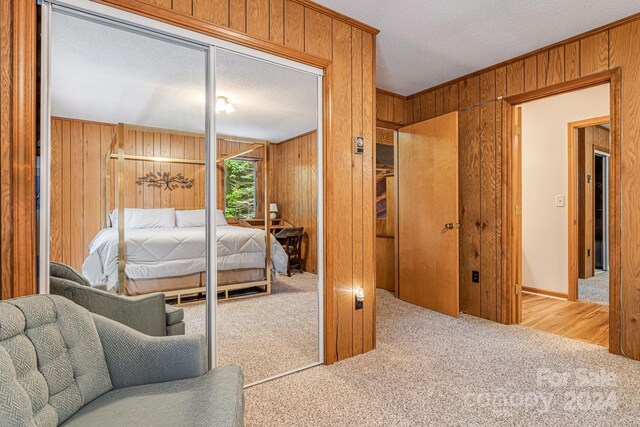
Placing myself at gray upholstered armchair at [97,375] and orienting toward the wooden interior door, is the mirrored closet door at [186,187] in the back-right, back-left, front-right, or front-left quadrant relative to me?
front-left

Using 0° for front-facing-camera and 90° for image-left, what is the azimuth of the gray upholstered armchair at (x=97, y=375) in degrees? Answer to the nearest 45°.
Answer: approximately 270°

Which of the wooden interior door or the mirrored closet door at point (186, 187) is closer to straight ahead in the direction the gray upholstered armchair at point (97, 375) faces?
the wooden interior door

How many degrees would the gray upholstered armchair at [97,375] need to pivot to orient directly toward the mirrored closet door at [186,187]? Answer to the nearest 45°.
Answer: approximately 45° to its left

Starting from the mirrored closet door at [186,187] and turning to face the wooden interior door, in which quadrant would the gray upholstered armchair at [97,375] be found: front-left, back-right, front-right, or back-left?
back-right
